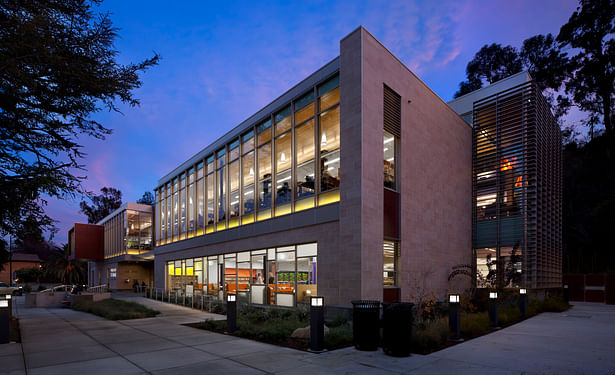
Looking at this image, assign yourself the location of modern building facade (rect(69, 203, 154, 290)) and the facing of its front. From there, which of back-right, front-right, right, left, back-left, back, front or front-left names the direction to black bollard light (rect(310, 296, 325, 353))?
front-left

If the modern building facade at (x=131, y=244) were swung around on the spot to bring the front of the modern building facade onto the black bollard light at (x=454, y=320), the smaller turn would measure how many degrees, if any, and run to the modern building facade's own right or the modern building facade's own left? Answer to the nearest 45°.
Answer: approximately 45° to the modern building facade's own left

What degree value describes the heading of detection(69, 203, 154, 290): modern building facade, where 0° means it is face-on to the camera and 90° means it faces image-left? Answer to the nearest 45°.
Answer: approximately 45°

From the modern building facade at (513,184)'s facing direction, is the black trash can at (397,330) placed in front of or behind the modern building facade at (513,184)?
in front

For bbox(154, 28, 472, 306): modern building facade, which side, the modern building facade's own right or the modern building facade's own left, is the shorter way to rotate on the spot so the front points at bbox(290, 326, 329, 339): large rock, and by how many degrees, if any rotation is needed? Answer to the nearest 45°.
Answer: approximately 45° to the modern building facade's own left

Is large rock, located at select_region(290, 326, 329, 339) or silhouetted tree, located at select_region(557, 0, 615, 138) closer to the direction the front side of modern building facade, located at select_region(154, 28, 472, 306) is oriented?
the large rock

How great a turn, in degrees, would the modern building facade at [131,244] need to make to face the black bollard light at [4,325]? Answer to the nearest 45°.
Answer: approximately 45° to its left

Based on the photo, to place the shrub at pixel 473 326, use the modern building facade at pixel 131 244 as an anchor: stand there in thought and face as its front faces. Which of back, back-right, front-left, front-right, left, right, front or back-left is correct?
front-left
